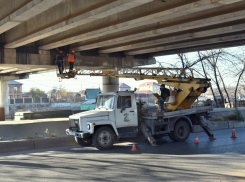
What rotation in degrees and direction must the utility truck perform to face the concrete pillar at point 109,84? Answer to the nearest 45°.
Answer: approximately 135° to its right
